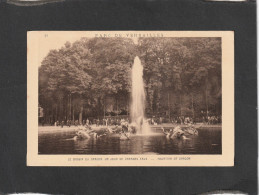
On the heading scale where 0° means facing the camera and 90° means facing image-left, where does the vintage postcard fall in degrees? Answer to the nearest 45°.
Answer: approximately 0°
